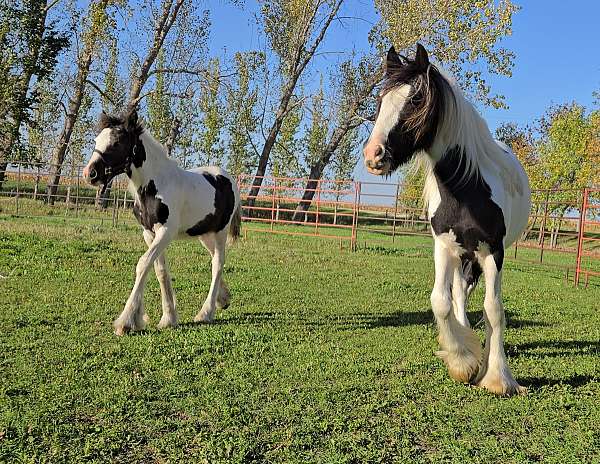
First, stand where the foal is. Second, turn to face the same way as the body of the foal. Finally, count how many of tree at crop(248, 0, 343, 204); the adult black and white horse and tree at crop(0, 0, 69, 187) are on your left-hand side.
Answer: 1

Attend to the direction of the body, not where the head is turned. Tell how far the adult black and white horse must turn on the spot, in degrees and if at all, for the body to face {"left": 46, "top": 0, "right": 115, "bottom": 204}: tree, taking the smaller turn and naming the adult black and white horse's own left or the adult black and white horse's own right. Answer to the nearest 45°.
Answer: approximately 90° to the adult black and white horse's own right

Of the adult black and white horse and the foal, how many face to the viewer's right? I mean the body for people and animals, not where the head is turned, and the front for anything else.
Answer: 0

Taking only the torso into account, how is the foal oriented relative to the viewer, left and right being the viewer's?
facing the viewer and to the left of the viewer

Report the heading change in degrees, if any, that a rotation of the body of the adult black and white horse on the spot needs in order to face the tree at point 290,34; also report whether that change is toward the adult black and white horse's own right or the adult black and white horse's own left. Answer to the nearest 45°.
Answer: approximately 135° to the adult black and white horse's own right

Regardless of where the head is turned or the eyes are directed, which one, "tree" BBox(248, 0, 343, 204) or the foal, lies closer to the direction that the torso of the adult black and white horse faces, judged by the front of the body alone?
the foal

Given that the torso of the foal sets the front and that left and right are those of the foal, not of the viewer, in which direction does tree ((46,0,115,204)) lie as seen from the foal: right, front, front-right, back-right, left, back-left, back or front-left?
back-right

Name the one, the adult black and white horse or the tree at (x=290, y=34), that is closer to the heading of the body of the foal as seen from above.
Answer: the adult black and white horse

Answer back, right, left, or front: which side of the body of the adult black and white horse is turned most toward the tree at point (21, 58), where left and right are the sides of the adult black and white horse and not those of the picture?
right

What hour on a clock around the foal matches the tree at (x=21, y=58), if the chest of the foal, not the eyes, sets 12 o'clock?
The tree is roughly at 4 o'clock from the foal.

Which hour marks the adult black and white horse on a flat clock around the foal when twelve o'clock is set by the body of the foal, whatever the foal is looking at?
The adult black and white horse is roughly at 9 o'clock from the foal.
